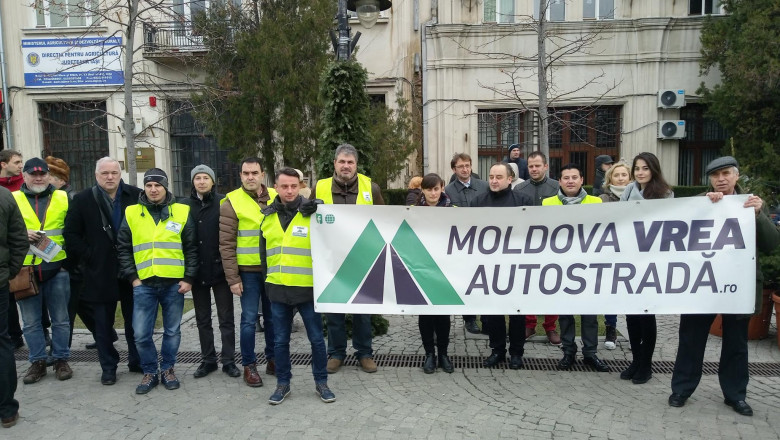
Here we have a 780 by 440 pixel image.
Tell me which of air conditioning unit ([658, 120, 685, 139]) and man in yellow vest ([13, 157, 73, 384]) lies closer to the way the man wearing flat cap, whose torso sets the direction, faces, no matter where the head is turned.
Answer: the man in yellow vest

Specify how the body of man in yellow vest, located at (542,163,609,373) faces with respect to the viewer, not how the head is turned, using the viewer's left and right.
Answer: facing the viewer

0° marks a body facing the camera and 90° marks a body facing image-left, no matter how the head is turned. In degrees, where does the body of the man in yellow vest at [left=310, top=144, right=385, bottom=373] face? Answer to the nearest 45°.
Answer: approximately 0°

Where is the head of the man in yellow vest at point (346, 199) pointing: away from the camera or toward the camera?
toward the camera

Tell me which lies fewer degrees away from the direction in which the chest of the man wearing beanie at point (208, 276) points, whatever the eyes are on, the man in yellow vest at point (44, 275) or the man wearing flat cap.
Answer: the man wearing flat cap

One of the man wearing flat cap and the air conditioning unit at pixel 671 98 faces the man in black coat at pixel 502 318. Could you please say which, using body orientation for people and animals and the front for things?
the air conditioning unit

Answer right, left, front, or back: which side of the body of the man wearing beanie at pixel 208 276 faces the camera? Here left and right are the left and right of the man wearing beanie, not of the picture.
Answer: front

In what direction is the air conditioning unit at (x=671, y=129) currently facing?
toward the camera

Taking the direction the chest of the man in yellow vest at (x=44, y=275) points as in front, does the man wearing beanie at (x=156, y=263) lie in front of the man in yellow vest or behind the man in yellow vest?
in front

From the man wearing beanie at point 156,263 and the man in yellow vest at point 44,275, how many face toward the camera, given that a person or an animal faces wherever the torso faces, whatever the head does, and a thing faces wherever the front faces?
2

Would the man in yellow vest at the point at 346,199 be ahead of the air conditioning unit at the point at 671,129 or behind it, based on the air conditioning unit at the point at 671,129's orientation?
ahead
